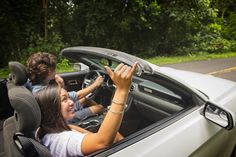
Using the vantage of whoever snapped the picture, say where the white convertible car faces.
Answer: facing away from the viewer and to the right of the viewer

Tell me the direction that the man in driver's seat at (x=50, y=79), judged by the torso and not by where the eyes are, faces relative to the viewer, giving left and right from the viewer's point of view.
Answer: facing away from the viewer and to the right of the viewer

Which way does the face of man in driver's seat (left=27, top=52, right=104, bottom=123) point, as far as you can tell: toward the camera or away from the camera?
away from the camera

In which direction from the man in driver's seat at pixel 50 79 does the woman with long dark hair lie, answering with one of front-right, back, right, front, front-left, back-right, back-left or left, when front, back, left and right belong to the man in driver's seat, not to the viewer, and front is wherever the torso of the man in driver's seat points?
back-right
